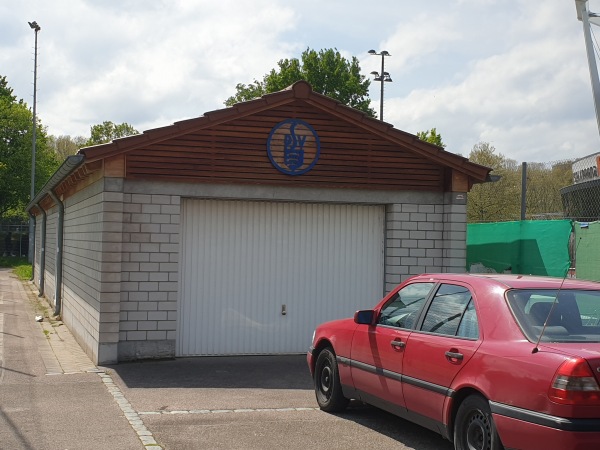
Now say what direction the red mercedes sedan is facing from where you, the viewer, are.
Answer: facing away from the viewer and to the left of the viewer

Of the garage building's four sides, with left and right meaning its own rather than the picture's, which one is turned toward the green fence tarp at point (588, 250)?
left

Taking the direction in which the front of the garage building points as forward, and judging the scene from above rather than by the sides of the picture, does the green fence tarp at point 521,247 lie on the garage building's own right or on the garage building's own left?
on the garage building's own left

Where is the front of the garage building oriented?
toward the camera

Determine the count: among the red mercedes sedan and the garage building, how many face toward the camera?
1

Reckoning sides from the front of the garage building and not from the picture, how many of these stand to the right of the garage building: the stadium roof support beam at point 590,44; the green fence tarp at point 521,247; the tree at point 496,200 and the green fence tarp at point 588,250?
0

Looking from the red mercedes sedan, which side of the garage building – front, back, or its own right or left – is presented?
front

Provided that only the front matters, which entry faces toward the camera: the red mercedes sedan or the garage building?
the garage building

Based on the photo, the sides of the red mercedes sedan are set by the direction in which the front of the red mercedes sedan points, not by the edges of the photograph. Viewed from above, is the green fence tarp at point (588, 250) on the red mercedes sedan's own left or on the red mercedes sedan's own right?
on the red mercedes sedan's own right

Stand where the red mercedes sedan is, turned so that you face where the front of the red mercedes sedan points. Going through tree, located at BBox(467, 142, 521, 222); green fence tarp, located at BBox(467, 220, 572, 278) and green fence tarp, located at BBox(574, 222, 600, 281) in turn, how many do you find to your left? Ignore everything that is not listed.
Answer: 0

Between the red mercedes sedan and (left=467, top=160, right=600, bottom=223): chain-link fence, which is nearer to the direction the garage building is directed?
the red mercedes sedan

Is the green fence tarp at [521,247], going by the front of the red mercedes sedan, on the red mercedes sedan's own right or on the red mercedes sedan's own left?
on the red mercedes sedan's own right

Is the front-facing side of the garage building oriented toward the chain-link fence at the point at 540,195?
no
